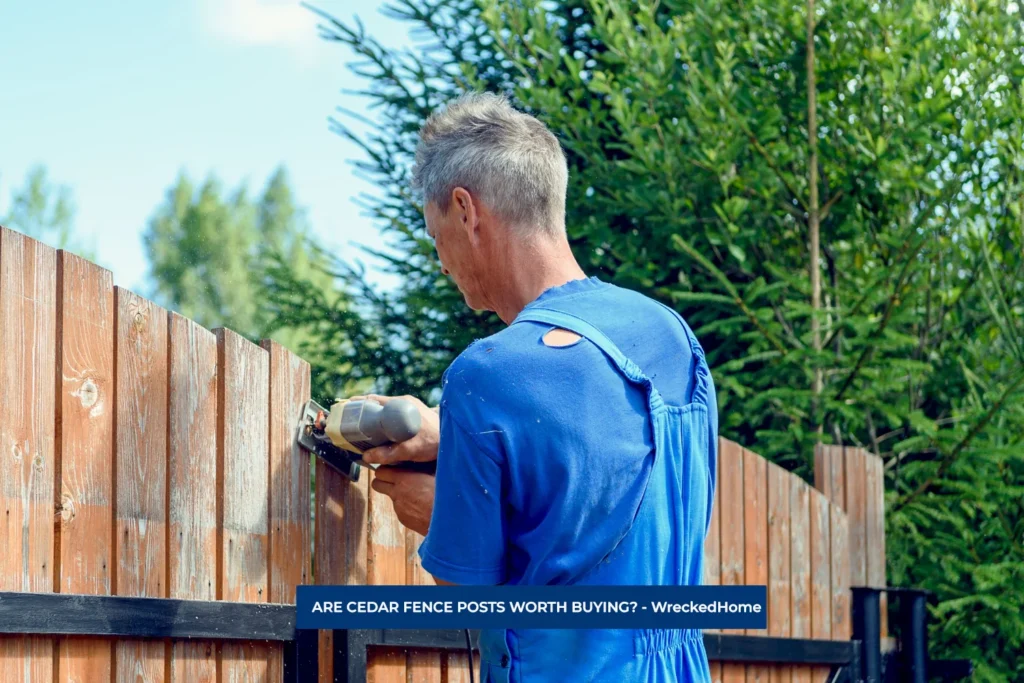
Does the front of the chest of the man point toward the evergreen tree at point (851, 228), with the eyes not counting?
no

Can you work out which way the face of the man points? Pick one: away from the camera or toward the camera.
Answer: away from the camera

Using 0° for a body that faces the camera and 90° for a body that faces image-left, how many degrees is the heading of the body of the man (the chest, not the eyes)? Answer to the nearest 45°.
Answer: approximately 135°
